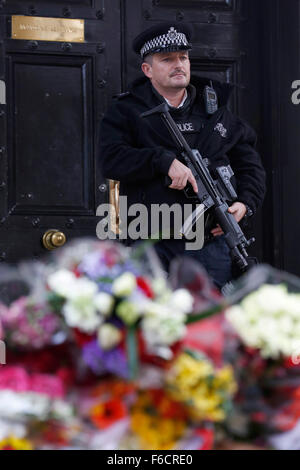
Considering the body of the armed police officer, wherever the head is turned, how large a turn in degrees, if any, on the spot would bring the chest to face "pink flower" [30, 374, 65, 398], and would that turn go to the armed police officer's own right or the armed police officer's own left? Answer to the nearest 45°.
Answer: approximately 45° to the armed police officer's own right

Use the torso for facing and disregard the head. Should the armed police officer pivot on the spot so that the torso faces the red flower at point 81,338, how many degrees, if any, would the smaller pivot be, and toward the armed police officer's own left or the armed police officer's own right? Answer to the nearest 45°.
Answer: approximately 45° to the armed police officer's own right

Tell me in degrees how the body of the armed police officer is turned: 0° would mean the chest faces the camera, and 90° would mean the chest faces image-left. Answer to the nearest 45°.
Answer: approximately 315°

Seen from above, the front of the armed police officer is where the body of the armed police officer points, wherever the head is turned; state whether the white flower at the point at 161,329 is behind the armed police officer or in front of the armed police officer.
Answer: in front

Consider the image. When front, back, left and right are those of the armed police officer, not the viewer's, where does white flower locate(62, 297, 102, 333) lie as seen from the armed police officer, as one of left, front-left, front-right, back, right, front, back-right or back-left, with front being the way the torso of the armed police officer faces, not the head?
front-right

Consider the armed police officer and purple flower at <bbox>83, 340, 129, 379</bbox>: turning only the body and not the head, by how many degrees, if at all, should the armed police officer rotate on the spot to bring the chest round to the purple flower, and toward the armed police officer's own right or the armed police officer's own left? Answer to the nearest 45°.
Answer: approximately 45° to the armed police officer's own right

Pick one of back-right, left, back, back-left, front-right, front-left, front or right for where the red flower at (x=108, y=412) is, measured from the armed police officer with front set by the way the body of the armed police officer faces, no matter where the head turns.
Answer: front-right
